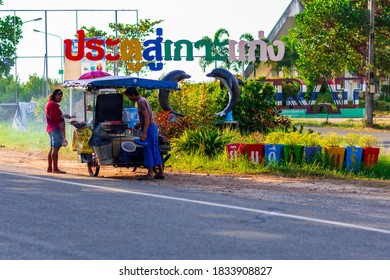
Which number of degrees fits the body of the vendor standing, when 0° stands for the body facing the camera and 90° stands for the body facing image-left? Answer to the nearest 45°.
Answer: approximately 90°

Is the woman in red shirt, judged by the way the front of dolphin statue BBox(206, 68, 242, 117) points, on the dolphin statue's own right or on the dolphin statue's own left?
on the dolphin statue's own left

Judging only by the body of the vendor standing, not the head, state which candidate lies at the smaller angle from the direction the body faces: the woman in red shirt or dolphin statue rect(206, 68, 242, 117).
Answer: the woman in red shirt

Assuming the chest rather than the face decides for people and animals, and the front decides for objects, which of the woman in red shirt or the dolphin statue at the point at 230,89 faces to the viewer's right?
the woman in red shirt

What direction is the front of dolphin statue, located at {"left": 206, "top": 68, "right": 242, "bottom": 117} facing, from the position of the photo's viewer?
facing to the left of the viewer

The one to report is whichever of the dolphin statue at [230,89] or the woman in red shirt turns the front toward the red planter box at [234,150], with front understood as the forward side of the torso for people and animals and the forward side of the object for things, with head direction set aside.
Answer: the woman in red shirt

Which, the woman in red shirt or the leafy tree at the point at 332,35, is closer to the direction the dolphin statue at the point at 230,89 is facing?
the woman in red shirt

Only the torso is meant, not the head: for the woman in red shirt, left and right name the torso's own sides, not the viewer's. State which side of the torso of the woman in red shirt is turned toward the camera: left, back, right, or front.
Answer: right

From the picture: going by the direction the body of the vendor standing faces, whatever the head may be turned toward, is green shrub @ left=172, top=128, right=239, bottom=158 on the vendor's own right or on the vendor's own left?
on the vendor's own right

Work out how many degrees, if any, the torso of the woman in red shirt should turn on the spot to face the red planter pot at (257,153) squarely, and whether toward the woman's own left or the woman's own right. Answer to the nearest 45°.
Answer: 0° — they already face it

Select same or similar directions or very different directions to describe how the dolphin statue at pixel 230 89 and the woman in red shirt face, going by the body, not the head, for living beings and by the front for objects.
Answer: very different directions

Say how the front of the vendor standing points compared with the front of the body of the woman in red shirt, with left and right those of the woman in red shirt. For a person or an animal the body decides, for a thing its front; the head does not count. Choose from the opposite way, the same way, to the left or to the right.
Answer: the opposite way
